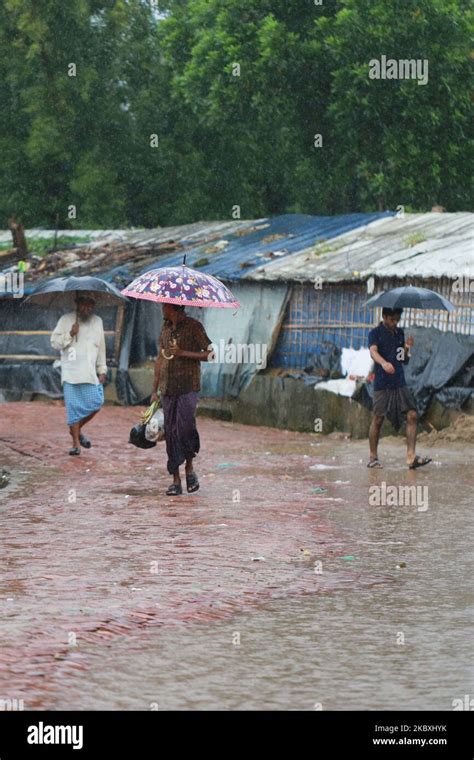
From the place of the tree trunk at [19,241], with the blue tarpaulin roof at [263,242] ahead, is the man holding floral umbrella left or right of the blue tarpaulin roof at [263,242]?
right

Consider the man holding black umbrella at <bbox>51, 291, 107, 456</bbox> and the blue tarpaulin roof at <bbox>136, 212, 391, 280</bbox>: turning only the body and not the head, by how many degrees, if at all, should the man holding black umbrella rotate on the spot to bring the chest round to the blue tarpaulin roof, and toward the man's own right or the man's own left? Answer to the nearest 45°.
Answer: approximately 180°

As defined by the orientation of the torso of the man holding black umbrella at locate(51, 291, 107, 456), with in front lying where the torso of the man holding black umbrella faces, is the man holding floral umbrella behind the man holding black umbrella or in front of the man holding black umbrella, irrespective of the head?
in front

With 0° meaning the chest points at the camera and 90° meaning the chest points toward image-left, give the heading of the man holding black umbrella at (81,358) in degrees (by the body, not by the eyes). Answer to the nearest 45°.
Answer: approximately 0°

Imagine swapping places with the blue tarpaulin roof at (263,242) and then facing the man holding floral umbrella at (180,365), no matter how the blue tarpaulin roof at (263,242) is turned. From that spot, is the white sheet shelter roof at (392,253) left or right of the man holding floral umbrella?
left

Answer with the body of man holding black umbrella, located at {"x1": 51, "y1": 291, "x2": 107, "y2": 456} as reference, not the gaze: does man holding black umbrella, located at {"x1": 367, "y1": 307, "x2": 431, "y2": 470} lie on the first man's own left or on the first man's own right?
on the first man's own left

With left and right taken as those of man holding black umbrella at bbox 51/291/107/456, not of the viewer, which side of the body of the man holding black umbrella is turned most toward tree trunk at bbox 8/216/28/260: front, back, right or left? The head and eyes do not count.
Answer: back

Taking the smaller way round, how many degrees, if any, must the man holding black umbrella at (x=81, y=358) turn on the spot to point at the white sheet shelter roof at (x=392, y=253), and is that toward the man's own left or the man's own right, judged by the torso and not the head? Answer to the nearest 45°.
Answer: approximately 135° to the man's own left
